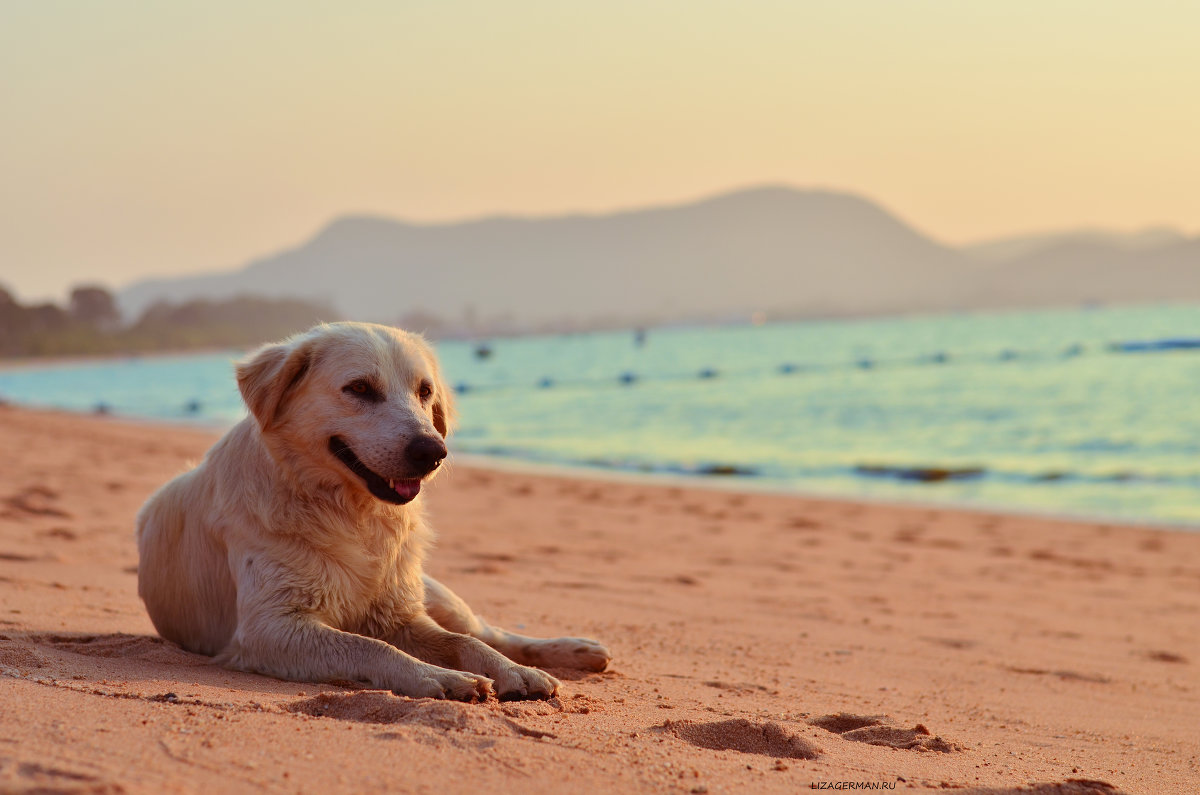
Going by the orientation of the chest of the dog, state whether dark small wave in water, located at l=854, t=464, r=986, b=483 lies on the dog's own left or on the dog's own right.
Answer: on the dog's own left

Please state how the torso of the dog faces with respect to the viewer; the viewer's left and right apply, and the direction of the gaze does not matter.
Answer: facing the viewer and to the right of the viewer

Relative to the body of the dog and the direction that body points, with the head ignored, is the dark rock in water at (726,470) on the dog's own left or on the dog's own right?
on the dog's own left
